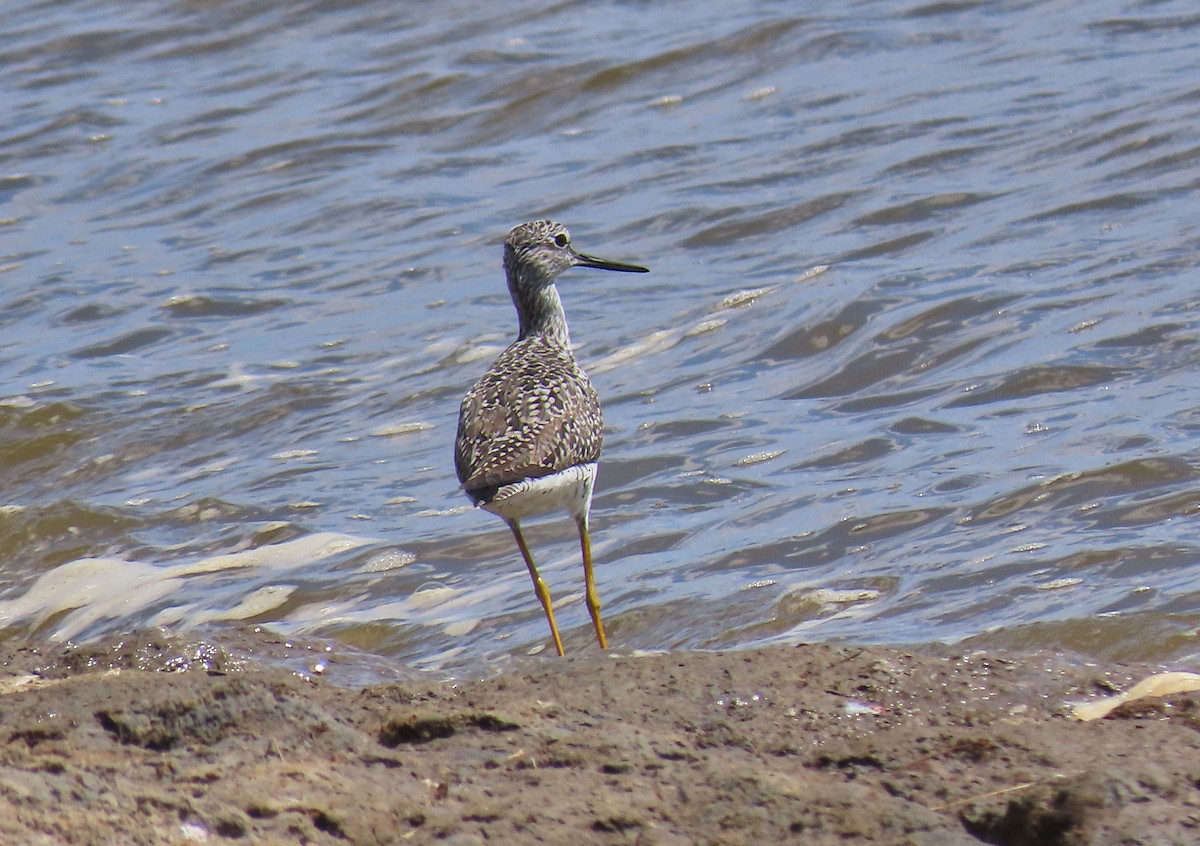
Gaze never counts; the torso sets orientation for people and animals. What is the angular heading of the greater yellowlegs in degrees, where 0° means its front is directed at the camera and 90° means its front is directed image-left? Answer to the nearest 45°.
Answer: approximately 225°
